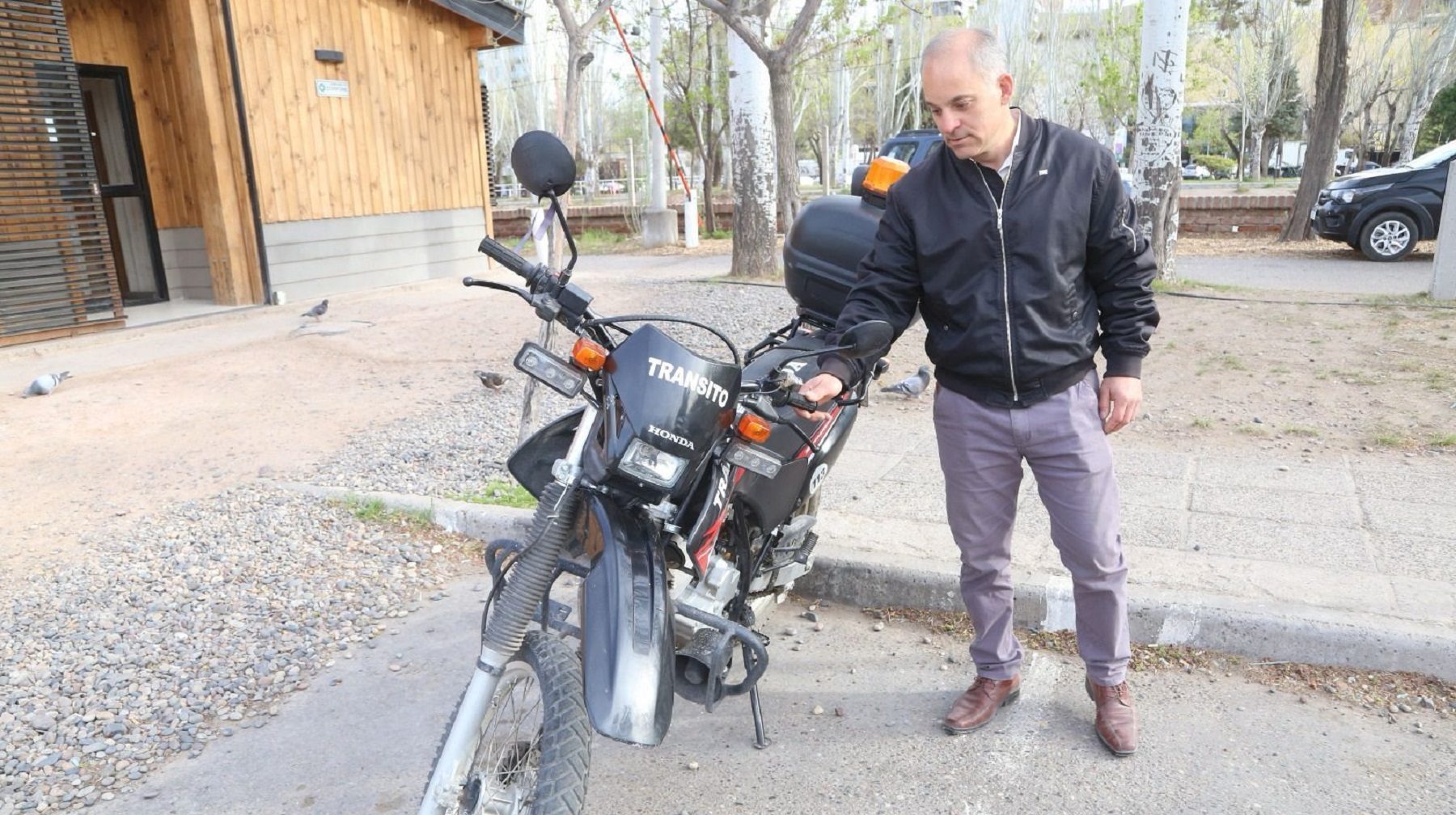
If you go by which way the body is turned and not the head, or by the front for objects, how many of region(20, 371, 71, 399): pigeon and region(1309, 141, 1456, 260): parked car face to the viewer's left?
2

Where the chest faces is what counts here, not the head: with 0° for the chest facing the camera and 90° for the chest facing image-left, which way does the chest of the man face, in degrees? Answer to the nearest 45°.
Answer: approximately 0°

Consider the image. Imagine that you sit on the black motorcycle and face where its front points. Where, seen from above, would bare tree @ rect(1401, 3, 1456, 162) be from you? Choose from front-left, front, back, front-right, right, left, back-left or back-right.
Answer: back

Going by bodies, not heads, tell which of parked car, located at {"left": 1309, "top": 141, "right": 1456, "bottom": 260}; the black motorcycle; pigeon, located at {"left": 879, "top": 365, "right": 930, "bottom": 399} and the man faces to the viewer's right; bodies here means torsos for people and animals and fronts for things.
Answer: the pigeon

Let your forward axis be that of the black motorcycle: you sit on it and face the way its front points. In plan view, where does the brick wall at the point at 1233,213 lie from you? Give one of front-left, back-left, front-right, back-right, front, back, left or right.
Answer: back

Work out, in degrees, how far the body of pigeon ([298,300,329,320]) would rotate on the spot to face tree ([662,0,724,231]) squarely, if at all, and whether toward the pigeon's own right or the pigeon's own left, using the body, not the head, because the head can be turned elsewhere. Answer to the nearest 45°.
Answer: approximately 45° to the pigeon's own left

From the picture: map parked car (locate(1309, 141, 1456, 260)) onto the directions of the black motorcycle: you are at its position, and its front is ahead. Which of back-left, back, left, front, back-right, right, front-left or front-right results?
back

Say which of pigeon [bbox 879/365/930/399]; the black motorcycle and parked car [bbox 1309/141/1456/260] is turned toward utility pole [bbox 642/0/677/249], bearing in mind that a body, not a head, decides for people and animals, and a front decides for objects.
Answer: the parked car
